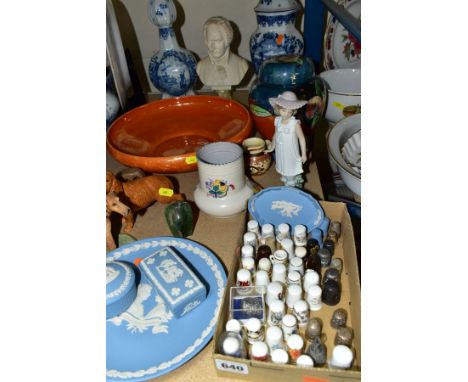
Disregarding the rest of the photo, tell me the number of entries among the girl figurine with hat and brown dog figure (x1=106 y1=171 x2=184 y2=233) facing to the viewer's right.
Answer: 0

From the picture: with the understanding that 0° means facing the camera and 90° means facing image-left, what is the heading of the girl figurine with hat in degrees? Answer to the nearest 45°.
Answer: approximately 45°

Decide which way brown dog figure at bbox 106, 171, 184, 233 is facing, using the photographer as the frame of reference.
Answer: facing to the left of the viewer
